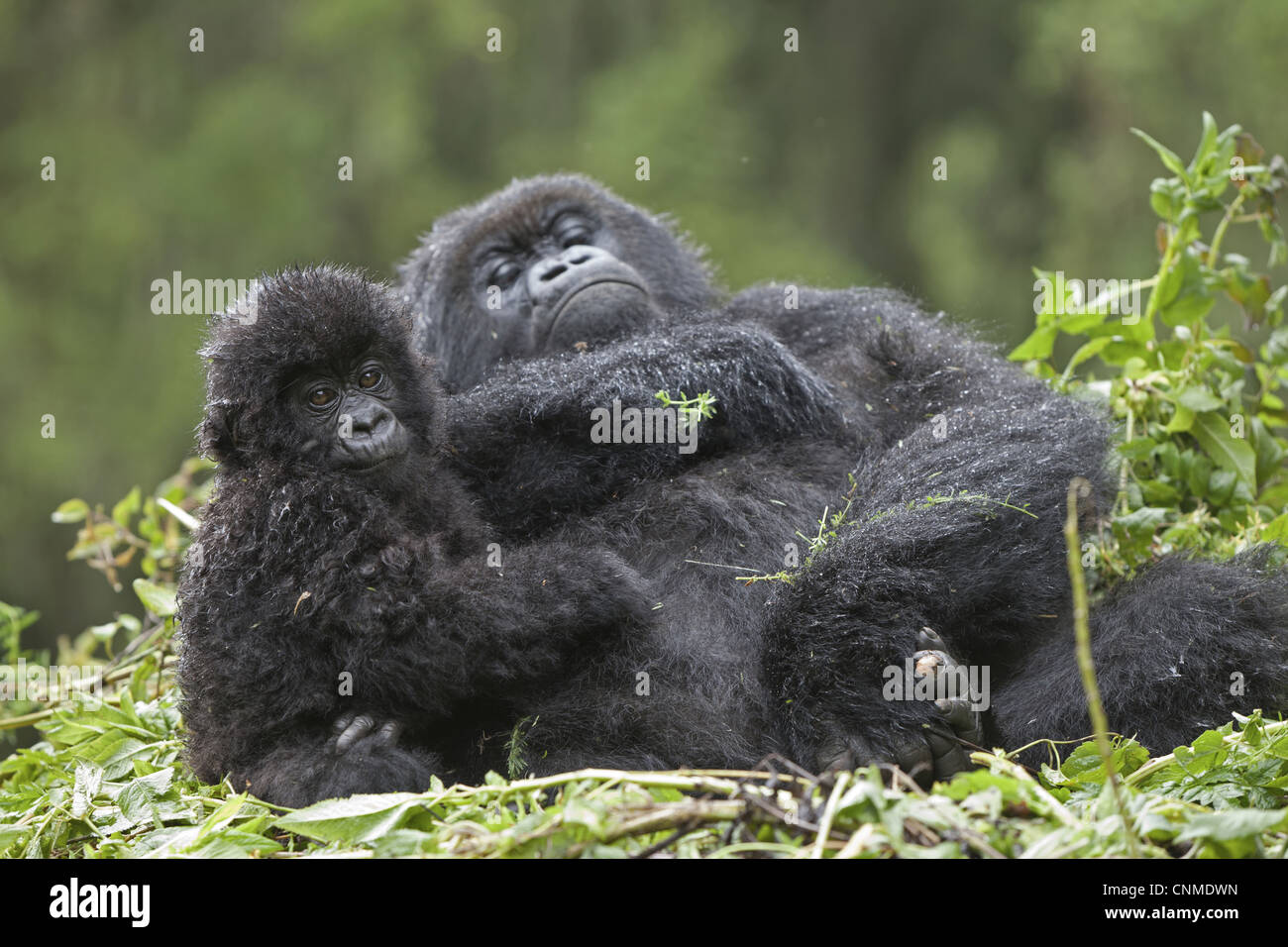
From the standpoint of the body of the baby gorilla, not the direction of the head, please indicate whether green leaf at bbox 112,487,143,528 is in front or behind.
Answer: behind

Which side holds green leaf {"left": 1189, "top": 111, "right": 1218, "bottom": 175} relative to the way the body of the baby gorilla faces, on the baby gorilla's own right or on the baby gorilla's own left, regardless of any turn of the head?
on the baby gorilla's own left

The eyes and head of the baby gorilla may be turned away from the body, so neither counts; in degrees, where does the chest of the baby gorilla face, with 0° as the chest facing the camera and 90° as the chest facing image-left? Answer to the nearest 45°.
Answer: approximately 315°

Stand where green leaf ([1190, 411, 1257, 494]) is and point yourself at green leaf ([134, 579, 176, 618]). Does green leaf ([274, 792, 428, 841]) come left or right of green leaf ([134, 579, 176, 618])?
left

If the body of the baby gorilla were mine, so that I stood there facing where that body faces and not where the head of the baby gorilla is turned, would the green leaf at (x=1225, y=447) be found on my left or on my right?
on my left
